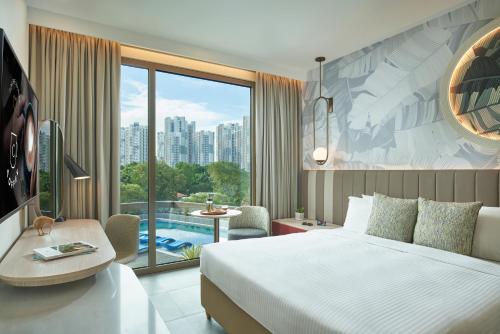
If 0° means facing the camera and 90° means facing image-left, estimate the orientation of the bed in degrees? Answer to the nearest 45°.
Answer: approximately 45°

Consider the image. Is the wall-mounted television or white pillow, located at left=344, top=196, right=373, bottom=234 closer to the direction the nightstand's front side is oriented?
the wall-mounted television

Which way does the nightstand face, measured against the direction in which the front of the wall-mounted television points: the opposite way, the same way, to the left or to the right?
the opposite way

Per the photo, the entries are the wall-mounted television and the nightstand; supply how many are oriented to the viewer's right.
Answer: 1

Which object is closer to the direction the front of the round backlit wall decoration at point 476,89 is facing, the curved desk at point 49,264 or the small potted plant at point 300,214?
the curved desk

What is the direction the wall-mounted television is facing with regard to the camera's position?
facing to the right of the viewer

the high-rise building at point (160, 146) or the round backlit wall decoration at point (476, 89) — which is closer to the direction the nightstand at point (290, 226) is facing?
the high-rise building

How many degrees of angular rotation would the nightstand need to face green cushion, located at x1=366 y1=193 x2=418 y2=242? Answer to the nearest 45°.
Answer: approximately 90° to its left

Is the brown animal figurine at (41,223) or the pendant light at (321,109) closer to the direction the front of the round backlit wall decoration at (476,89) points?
the brown animal figurine

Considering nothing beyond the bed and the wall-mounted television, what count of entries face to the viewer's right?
1
